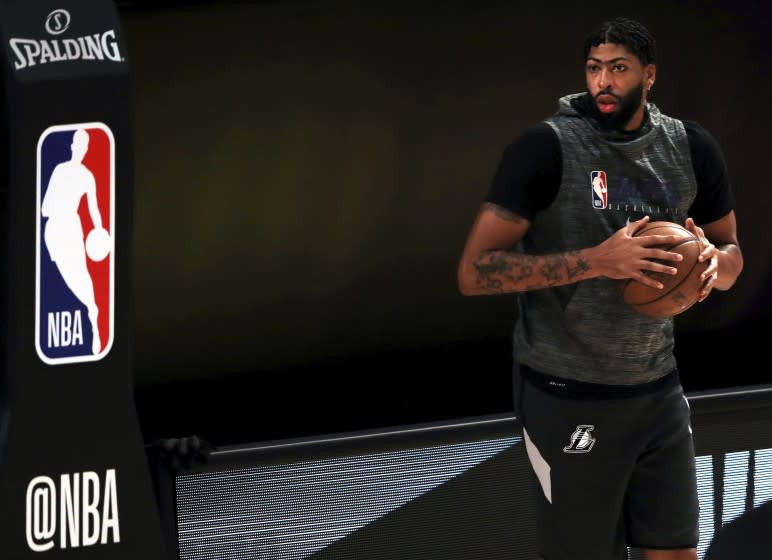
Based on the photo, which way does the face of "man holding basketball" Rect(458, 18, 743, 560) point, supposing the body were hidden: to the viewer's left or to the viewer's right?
to the viewer's left

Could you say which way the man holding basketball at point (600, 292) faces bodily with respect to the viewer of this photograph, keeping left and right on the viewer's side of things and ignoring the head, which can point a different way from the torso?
facing the viewer and to the right of the viewer
